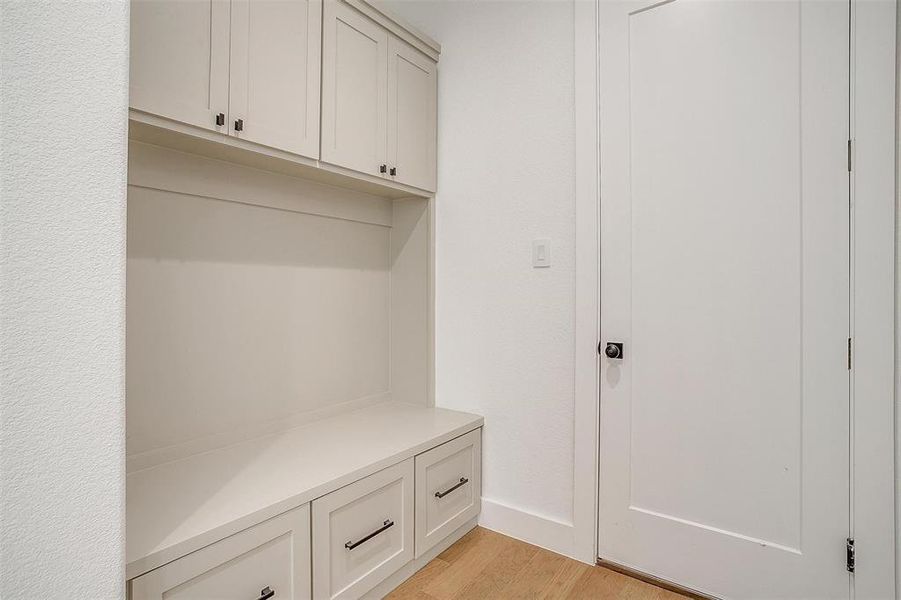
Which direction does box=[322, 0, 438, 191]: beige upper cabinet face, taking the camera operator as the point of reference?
facing the viewer and to the right of the viewer

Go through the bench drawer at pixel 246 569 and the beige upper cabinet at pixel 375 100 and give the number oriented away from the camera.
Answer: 0

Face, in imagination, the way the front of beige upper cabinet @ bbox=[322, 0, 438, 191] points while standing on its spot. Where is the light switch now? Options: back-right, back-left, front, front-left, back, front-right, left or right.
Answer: front-left

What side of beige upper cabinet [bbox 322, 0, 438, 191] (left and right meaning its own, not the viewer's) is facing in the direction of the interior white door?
front

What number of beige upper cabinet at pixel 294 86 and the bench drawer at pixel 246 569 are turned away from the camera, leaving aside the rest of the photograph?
0

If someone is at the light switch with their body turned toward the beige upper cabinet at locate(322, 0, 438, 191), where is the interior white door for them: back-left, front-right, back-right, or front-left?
back-left

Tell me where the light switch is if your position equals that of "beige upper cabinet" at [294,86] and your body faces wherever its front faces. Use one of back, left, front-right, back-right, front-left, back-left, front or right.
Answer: front-left

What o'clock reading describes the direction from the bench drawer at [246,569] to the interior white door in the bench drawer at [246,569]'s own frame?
The interior white door is roughly at 11 o'clock from the bench drawer.

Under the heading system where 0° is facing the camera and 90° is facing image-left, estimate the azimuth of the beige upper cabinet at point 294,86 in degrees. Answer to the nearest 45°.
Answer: approximately 315°
